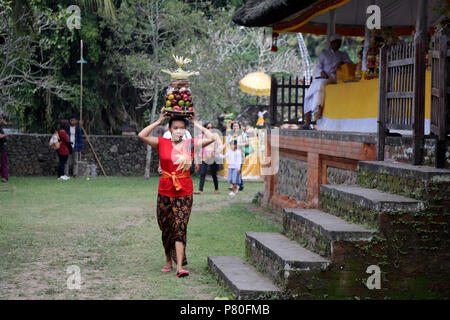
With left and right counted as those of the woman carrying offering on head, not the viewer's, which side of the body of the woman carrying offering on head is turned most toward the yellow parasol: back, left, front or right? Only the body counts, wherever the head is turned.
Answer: back

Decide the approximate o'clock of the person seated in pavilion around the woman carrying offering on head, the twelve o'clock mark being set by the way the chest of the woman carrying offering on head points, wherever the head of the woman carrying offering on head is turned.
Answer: The person seated in pavilion is roughly at 7 o'clock from the woman carrying offering on head.

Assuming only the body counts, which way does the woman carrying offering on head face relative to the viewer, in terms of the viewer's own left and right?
facing the viewer

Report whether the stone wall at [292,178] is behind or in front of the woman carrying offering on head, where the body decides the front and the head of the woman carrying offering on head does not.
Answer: behind
